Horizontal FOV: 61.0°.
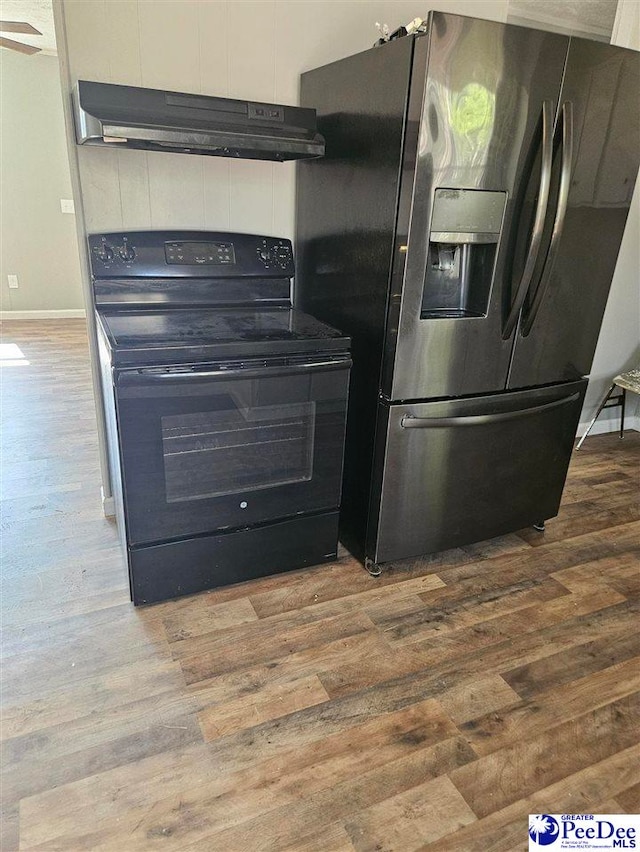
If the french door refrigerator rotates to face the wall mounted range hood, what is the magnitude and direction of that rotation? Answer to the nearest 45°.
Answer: approximately 135° to its right

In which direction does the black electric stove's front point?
toward the camera

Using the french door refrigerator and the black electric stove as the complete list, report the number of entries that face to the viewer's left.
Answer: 0

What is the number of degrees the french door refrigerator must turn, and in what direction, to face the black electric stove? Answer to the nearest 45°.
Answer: approximately 90° to its right

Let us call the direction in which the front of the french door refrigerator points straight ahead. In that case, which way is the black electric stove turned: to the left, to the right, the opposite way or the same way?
the same way

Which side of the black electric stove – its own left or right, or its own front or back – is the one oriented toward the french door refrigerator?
left

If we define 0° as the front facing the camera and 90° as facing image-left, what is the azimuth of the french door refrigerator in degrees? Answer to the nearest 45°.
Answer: approximately 315°
